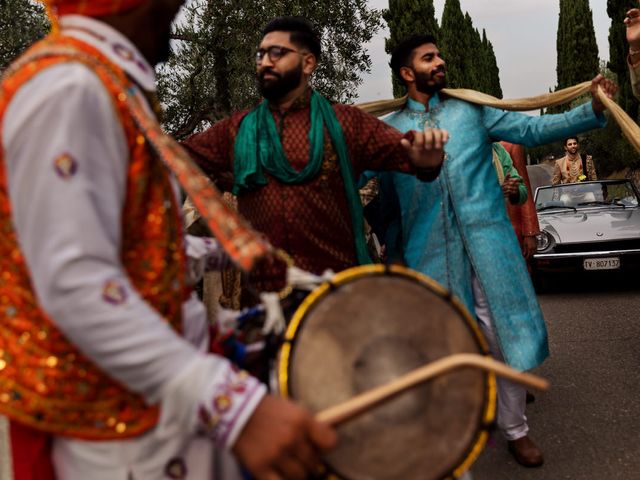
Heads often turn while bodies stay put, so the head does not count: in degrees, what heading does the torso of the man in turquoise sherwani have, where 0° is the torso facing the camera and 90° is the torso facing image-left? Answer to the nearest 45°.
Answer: approximately 0°

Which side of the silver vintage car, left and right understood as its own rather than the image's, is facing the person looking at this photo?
front

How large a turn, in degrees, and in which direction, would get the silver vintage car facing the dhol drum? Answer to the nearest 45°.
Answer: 0° — it already faces it

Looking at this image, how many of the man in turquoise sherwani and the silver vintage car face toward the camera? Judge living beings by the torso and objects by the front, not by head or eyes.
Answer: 2

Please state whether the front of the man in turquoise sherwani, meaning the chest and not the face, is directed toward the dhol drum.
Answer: yes

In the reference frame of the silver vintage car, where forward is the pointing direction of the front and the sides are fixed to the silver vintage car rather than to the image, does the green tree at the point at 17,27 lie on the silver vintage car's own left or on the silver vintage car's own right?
on the silver vintage car's own right

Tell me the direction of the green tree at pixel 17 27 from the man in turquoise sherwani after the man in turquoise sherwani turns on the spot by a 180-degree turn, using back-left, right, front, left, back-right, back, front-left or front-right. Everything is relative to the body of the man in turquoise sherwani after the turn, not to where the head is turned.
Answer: front-left

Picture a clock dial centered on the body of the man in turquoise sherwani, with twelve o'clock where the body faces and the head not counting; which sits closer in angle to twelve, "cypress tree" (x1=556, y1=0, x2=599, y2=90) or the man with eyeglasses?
the man with eyeglasses

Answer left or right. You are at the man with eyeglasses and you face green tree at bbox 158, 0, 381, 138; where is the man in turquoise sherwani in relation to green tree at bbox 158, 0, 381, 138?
right

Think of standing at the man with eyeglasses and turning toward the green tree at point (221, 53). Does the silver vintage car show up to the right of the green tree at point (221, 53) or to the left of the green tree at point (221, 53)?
right

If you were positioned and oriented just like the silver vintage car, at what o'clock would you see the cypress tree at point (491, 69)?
The cypress tree is roughly at 6 o'clock from the silver vintage car.
